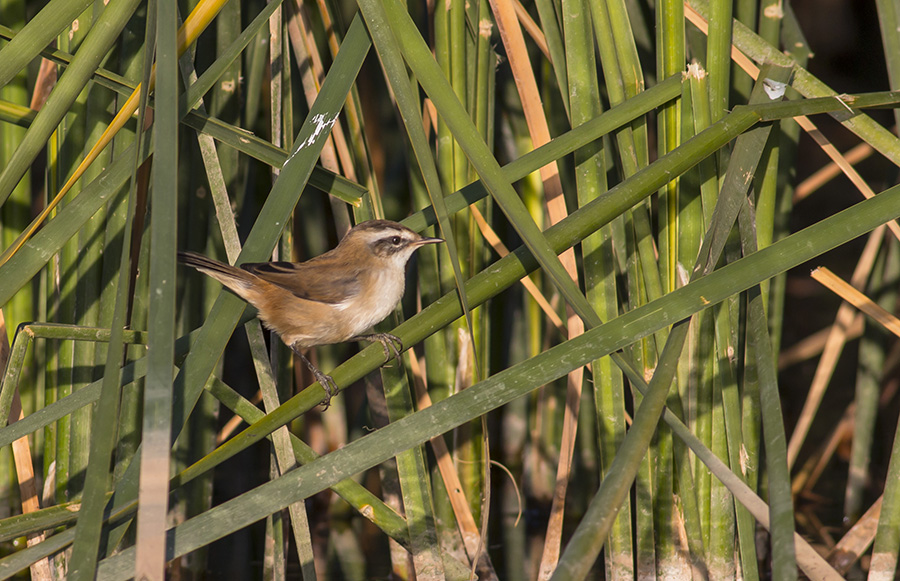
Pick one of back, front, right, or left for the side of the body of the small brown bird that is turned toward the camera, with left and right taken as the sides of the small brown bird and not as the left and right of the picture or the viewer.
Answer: right

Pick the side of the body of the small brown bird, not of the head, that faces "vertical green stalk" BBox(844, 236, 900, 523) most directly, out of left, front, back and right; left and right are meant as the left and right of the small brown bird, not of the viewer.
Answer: front

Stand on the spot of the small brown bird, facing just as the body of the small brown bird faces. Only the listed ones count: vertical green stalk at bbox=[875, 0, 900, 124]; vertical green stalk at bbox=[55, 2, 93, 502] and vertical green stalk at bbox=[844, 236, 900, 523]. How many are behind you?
1

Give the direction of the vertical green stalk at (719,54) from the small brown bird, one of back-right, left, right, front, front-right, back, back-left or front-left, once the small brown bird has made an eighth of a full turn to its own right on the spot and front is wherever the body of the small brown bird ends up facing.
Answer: front

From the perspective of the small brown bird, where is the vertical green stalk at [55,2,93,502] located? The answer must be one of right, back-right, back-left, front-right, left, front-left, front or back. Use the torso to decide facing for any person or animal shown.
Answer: back
